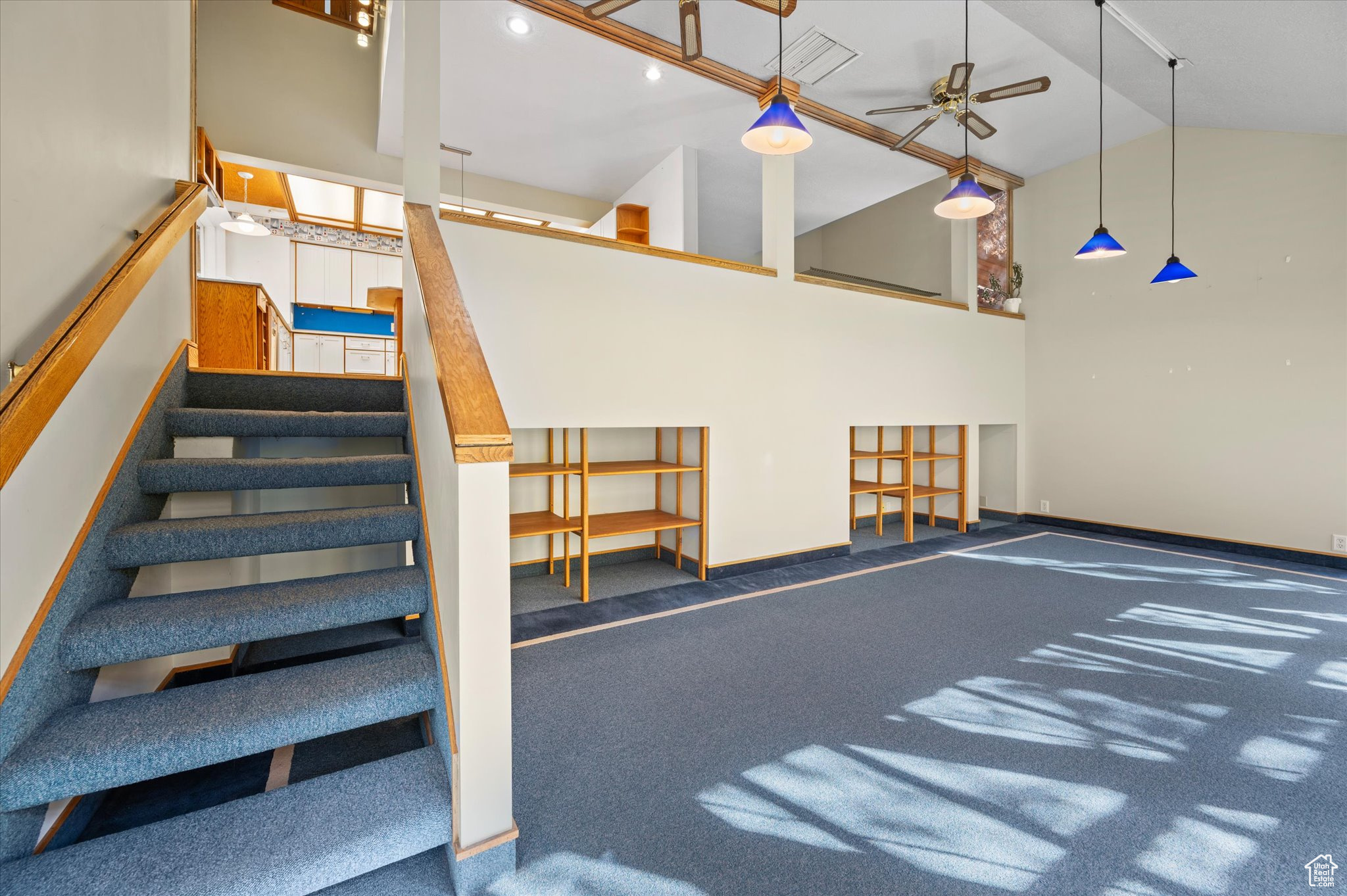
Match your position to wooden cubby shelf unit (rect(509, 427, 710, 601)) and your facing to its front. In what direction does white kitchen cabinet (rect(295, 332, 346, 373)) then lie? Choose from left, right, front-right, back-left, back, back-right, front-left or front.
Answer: back

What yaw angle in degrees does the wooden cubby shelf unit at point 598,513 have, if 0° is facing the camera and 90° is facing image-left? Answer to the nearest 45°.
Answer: approximately 315°

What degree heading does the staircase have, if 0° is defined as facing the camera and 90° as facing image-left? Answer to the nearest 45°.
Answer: approximately 0°

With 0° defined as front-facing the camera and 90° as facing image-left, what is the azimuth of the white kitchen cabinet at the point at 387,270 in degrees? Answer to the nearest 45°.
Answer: approximately 0°

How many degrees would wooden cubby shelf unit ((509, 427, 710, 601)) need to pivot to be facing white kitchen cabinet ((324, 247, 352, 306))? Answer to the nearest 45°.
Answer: approximately 180°
